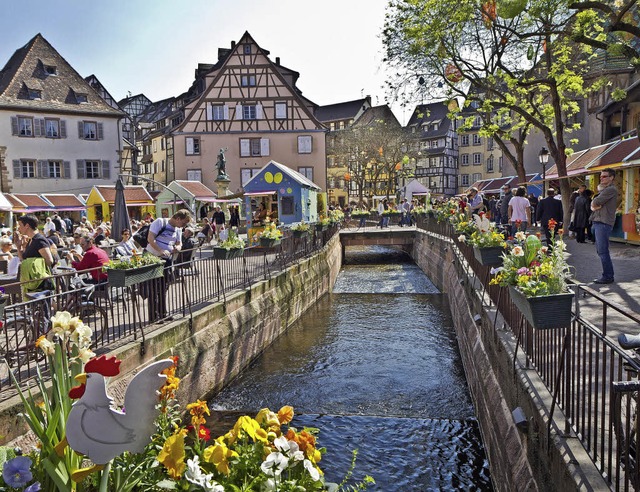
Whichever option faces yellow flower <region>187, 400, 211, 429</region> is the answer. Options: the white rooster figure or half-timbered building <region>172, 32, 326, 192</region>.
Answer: the half-timbered building

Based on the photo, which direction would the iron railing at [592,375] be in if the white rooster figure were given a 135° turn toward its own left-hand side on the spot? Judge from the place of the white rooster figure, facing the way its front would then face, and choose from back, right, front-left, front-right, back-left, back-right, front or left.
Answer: front-left

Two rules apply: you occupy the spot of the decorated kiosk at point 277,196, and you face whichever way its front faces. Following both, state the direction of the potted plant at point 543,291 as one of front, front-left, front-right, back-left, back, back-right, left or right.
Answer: front-left

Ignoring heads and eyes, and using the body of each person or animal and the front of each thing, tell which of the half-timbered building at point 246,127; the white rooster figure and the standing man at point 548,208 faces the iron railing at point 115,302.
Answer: the half-timbered building

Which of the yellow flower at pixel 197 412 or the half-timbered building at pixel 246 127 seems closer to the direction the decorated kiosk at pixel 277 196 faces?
the yellow flower

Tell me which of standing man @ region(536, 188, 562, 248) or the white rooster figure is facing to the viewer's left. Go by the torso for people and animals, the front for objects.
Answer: the white rooster figure

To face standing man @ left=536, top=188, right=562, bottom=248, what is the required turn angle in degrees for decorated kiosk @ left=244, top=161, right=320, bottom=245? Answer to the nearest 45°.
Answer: approximately 90° to its left

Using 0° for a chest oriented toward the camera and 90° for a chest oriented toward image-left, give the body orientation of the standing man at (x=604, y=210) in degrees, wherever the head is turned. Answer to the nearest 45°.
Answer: approximately 90°

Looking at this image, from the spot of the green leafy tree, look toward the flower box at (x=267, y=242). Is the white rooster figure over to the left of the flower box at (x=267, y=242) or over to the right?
left

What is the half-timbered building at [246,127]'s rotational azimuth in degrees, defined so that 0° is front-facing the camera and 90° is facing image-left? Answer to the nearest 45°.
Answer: approximately 0°

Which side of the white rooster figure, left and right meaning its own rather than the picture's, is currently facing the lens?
left

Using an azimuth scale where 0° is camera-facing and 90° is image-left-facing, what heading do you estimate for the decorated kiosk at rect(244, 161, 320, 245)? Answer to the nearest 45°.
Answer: approximately 45°
